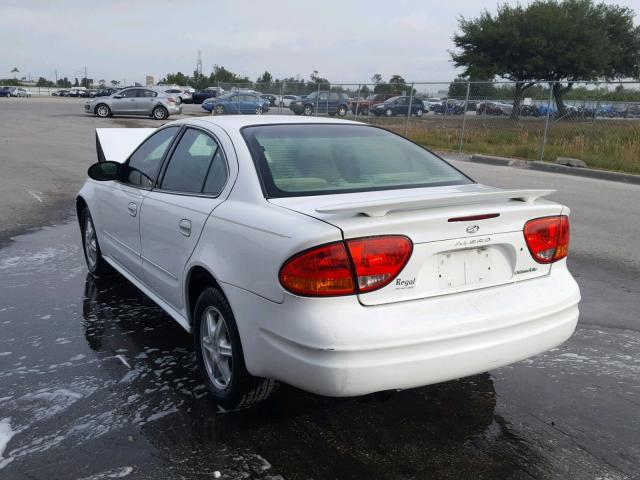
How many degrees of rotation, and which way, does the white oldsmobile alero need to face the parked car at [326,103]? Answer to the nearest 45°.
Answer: approximately 45° to its right

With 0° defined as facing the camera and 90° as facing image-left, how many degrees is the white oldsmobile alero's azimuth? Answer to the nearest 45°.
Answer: approximately 135°

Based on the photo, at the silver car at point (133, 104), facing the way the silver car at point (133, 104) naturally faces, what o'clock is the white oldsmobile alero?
The white oldsmobile alero is roughly at 9 o'clock from the silver car.

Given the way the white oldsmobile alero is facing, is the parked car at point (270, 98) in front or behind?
in front

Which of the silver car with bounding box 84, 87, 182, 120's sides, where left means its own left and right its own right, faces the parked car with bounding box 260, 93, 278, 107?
right

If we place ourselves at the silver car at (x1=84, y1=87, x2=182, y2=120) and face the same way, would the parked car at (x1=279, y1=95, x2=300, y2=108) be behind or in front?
behind
